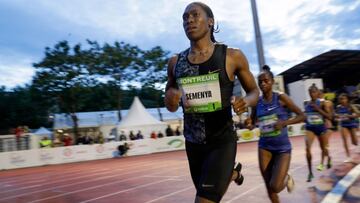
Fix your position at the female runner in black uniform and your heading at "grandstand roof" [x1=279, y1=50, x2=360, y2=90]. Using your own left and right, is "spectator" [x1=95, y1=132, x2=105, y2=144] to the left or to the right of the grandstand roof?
left

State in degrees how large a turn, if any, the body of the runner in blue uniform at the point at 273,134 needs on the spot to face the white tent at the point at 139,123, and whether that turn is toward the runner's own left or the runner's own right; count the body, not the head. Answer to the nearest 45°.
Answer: approximately 90° to the runner's own right

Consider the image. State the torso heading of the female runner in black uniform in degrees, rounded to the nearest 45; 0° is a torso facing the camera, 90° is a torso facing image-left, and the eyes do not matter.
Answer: approximately 45°

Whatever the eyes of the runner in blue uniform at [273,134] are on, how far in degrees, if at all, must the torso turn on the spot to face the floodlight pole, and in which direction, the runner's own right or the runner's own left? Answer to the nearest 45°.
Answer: approximately 135° to the runner's own right

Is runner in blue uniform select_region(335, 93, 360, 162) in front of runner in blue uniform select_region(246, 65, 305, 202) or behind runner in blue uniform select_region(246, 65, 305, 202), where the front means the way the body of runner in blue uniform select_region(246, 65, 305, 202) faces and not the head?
behind

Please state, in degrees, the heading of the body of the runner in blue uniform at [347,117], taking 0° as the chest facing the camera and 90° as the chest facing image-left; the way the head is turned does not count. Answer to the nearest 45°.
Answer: approximately 45°

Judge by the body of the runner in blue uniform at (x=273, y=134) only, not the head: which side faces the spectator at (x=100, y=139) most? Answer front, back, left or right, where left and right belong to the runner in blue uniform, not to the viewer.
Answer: right

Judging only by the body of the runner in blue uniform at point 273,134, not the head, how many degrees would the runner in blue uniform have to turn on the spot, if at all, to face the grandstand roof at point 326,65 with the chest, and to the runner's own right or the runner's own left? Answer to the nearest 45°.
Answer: approximately 135° to the runner's own right

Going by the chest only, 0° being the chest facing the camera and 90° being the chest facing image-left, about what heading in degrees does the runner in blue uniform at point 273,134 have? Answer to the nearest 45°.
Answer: approximately 45°

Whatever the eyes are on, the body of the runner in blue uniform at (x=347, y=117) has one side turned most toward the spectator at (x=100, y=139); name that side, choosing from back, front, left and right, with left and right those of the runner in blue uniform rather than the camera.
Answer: right

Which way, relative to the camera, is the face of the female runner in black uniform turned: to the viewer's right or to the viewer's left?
to the viewer's left
